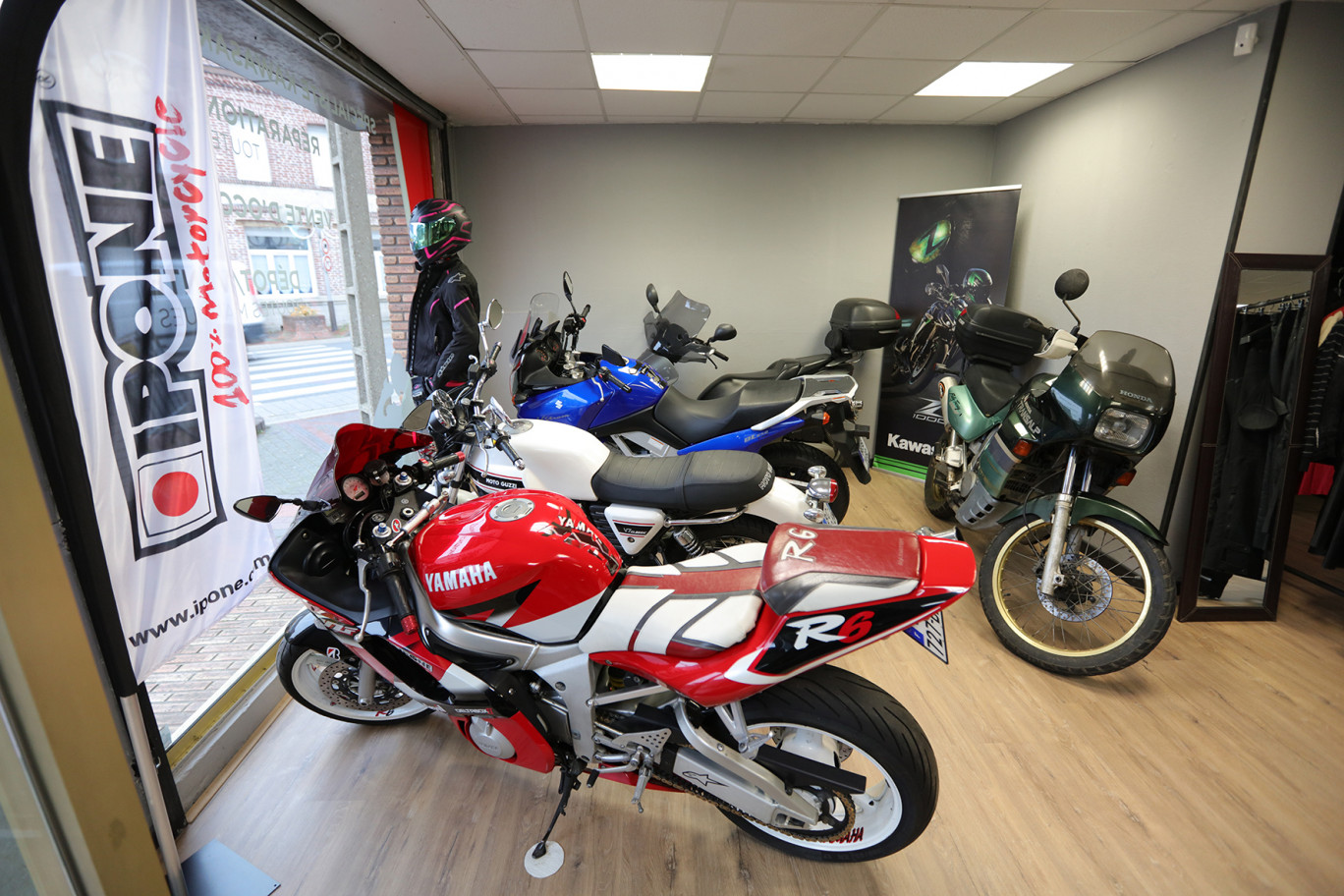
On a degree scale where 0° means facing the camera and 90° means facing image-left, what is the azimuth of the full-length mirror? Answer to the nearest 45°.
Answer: approximately 45°

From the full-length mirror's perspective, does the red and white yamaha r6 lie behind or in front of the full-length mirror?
in front

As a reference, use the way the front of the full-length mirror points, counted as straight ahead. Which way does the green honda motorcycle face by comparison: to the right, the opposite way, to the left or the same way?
to the left

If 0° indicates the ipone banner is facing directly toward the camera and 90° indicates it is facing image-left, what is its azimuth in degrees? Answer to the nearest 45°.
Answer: approximately 0°

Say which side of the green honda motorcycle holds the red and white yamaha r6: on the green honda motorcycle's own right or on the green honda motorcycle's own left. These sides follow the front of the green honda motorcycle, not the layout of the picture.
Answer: on the green honda motorcycle's own right

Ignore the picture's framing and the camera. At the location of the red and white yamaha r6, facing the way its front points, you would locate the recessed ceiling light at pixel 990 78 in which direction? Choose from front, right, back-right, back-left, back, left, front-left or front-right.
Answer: right

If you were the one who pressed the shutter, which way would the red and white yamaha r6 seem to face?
facing away from the viewer and to the left of the viewer

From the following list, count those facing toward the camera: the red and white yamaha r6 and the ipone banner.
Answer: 1

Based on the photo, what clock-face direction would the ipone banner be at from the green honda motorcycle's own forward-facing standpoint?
The ipone banner is roughly at 3 o'clock from the green honda motorcycle.

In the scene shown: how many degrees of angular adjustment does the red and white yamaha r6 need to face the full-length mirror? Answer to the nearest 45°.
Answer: approximately 135° to its right

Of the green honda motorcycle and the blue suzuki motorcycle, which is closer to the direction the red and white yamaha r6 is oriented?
the blue suzuki motorcycle
